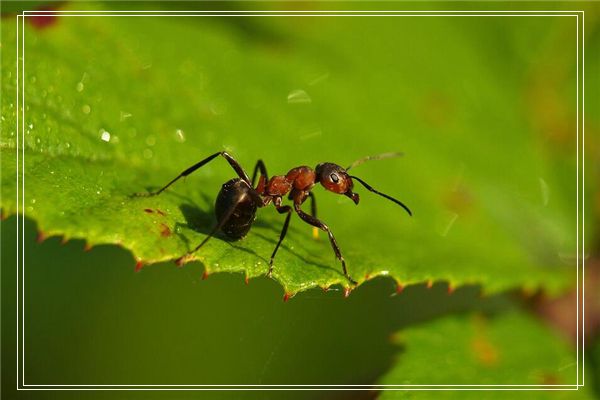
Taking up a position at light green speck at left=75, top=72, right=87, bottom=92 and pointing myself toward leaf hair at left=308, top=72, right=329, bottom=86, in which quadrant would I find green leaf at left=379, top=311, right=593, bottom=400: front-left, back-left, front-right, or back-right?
front-right

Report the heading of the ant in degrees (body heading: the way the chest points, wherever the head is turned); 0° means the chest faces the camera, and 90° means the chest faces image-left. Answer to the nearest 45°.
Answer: approximately 270°

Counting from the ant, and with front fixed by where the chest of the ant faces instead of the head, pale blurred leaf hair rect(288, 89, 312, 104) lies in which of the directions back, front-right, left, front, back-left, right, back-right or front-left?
left
